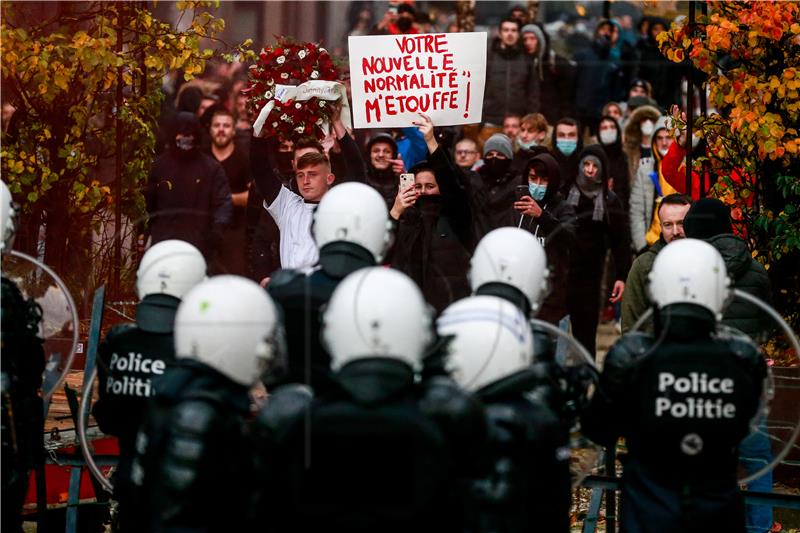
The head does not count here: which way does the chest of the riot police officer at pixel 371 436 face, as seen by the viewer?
away from the camera

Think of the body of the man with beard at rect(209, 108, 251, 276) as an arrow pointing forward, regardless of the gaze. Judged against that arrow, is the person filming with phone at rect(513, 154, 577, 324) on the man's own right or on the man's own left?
on the man's own left

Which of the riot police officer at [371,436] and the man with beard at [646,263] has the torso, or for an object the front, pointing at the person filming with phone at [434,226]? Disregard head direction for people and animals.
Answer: the riot police officer

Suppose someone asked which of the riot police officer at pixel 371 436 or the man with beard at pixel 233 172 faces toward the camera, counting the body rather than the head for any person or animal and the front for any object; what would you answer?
the man with beard

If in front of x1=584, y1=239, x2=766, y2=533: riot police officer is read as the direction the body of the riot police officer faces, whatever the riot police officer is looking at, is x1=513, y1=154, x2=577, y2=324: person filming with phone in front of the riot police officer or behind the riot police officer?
in front

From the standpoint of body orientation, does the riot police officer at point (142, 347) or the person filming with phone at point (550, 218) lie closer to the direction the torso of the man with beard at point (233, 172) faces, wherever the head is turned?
the riot police officer

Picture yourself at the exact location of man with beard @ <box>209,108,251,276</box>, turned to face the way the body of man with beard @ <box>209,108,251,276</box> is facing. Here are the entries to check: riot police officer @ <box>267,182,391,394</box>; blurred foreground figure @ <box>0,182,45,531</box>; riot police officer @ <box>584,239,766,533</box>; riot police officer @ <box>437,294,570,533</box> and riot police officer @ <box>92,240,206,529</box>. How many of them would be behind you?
0

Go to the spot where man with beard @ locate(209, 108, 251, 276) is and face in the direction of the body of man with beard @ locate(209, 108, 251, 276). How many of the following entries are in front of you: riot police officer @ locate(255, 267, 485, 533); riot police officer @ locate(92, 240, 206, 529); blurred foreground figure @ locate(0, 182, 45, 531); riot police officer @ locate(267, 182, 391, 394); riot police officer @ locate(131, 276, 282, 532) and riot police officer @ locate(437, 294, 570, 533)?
6

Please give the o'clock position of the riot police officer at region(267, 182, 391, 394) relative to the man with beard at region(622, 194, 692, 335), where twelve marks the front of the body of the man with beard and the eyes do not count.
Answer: The riot police officer is roughly at 1 o'clock from the man with beard.

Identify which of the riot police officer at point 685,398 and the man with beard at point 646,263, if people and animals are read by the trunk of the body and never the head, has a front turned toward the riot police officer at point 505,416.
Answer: the man with beard

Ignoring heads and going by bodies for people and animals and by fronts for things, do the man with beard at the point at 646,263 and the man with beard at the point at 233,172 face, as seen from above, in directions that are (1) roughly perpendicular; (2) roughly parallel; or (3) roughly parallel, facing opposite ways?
roughly parallel

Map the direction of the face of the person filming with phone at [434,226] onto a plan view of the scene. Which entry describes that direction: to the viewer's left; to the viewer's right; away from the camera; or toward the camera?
toward the camera

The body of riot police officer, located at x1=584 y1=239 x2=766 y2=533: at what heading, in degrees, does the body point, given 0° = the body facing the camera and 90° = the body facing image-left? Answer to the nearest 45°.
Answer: approximately 180°

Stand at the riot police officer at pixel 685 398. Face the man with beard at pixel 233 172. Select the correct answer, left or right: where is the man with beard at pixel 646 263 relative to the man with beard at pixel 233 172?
right

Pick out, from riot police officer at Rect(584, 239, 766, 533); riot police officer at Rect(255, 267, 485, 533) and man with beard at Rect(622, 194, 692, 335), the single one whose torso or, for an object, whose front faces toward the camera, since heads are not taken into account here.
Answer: the man with beard

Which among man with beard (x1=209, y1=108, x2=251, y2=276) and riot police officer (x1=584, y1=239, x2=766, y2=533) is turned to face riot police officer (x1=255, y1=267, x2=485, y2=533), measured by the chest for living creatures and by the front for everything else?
the man with beard

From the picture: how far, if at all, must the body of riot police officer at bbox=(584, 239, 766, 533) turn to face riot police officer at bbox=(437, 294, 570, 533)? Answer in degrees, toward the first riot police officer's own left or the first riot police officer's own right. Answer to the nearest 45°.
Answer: approximately 135° to the first riot police officer's own left

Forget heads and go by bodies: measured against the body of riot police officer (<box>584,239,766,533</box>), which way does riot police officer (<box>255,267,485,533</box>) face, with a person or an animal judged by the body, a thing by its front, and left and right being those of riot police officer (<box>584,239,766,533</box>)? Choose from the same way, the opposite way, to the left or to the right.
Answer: the same way

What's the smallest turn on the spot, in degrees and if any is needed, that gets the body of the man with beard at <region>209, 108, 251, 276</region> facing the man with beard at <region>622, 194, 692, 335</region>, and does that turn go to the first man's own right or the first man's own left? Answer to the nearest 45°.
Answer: approximately 45° to the first man's own left

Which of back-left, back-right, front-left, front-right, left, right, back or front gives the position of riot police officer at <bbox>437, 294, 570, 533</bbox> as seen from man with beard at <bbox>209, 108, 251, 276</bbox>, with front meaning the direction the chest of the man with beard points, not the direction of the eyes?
front

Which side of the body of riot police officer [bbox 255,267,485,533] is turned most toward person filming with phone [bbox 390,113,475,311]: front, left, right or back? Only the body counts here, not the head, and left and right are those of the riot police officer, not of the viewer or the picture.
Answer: front

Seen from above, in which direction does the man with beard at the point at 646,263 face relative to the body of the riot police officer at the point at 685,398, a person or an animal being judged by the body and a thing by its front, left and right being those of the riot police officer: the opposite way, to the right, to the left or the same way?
the opposite way
